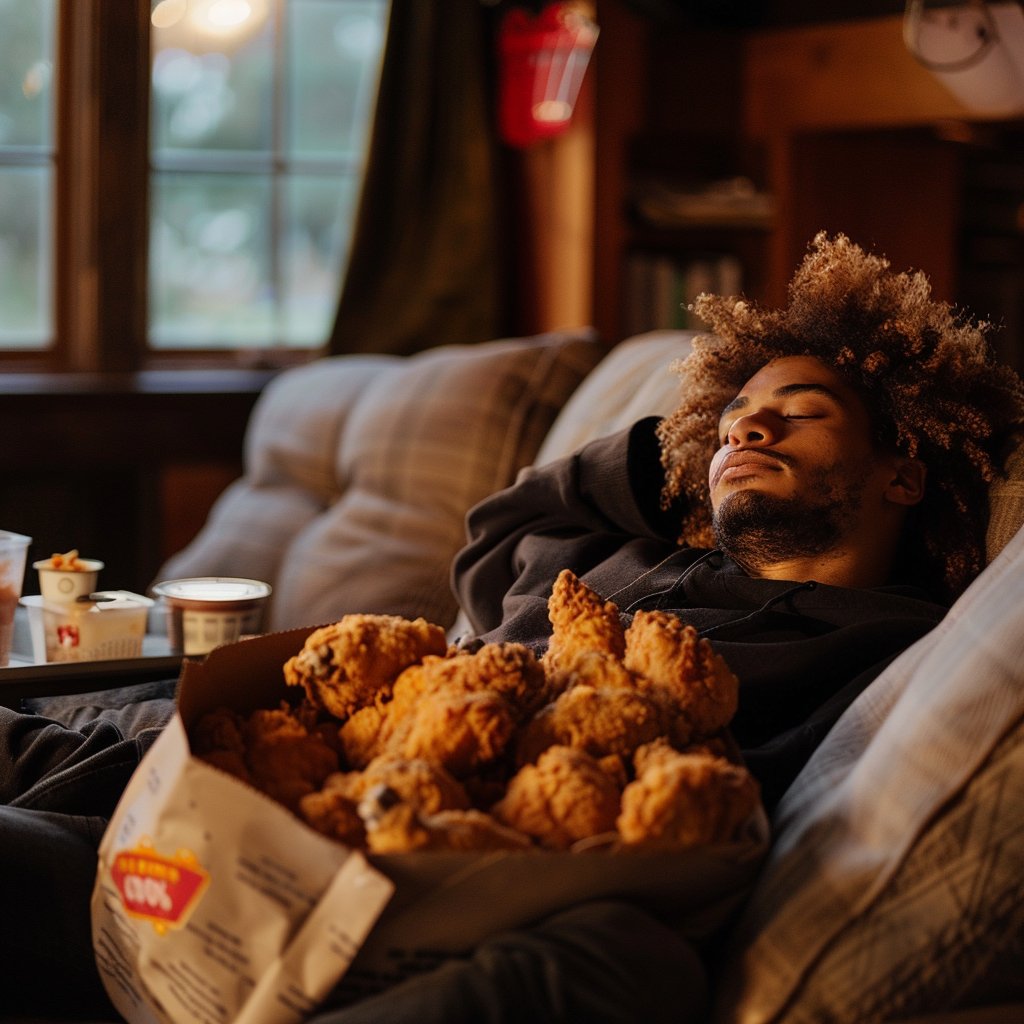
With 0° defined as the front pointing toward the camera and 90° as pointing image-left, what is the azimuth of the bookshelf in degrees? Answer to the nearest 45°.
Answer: approximately 0°

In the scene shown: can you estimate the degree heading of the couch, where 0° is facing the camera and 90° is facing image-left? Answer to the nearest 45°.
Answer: approximately 45°

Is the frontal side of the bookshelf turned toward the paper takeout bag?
yes

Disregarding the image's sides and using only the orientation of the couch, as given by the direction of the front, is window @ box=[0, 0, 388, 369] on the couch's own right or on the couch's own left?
on the couch's own right

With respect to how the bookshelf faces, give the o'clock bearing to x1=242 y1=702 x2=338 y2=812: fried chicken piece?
The fried chicken piece is roughly at 12 o'clock from the bookshelf.

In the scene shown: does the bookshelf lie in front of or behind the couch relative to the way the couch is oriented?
behind
